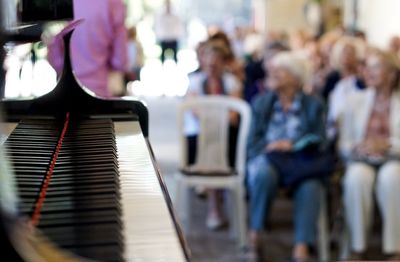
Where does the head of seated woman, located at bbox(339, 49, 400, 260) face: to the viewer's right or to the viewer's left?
to the viewer's left

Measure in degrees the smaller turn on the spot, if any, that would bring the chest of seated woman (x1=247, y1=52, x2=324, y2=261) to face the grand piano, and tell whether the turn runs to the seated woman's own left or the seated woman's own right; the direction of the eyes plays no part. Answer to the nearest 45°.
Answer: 0° — they already face it

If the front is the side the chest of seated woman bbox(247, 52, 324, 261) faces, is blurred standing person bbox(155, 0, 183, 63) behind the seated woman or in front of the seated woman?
behind

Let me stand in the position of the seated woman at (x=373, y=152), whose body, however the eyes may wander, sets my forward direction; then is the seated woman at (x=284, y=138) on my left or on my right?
on my right

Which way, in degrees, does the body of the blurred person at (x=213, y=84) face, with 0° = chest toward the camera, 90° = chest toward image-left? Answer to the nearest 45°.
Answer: approximately 0°
